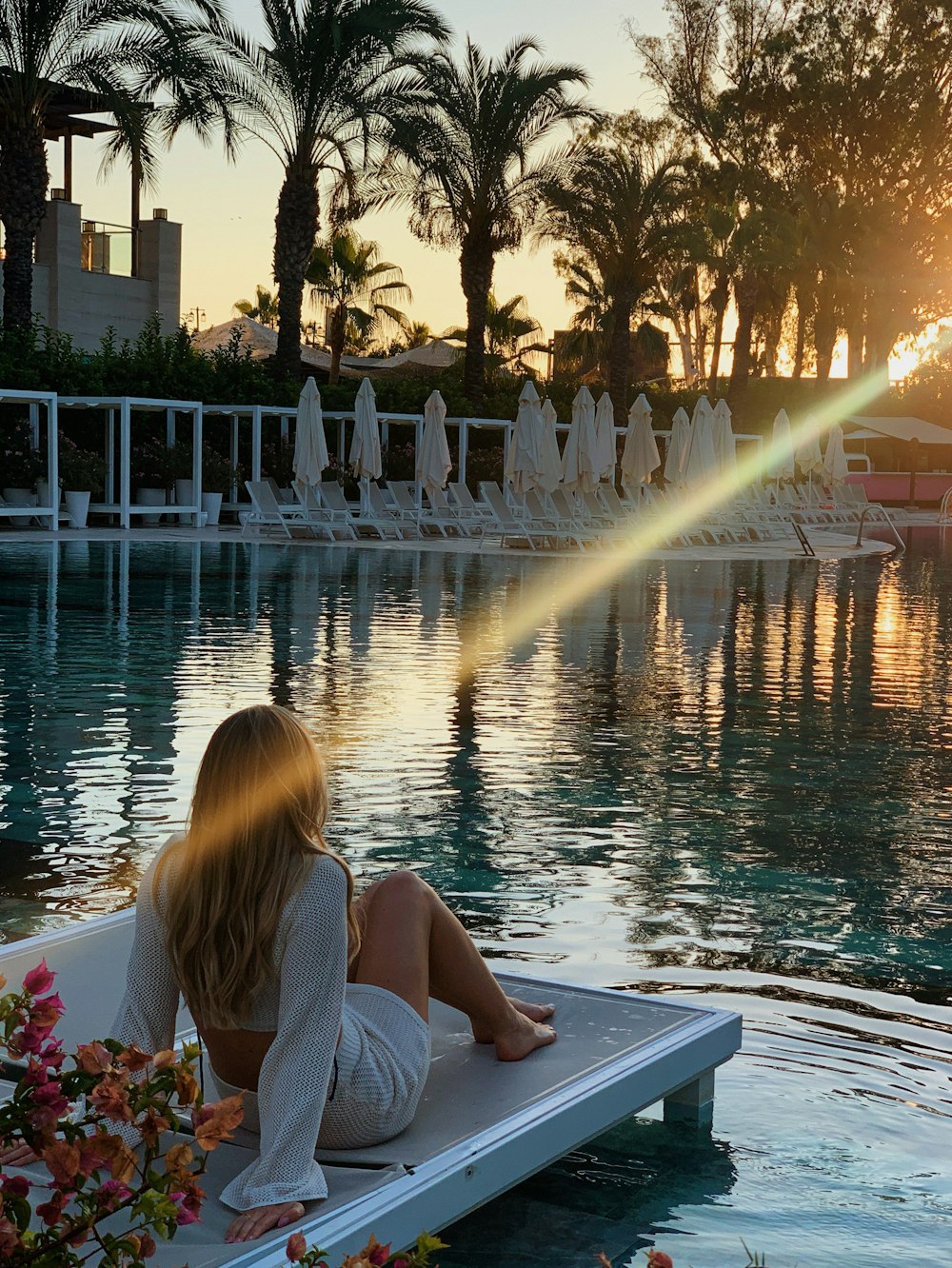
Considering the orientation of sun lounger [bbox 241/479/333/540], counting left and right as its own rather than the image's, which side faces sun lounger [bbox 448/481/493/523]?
left

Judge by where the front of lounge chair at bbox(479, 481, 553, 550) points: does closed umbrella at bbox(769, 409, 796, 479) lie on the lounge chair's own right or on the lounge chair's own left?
on the lounge chair's own left

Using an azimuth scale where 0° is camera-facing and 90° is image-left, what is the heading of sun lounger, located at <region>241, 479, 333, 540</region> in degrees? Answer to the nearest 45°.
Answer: approximately 315°

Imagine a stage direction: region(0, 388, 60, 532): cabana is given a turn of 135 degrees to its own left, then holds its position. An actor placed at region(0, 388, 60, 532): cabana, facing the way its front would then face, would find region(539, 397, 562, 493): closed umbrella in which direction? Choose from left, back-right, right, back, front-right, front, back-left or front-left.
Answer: front-right

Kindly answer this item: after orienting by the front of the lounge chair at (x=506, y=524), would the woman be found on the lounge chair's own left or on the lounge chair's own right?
on the lounge chair's own right

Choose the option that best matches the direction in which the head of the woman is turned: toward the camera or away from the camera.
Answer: away from the camera

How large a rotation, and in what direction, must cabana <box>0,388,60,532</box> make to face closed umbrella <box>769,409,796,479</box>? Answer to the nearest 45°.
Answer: approximately 135° to its left

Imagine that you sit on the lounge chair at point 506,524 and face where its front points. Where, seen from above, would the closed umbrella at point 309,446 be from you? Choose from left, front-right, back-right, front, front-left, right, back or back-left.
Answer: back-right

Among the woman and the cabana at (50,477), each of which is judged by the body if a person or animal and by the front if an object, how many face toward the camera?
1

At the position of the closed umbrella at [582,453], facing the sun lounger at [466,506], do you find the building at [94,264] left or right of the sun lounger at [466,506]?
right

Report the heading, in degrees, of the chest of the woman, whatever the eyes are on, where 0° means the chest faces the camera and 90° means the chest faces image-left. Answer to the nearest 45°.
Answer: approximately 225°

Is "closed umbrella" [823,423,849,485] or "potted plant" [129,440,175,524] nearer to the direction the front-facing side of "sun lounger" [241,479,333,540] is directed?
the closed umbrella

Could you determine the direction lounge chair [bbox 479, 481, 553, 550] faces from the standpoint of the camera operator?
facing the viewer and to the right of the viewer
